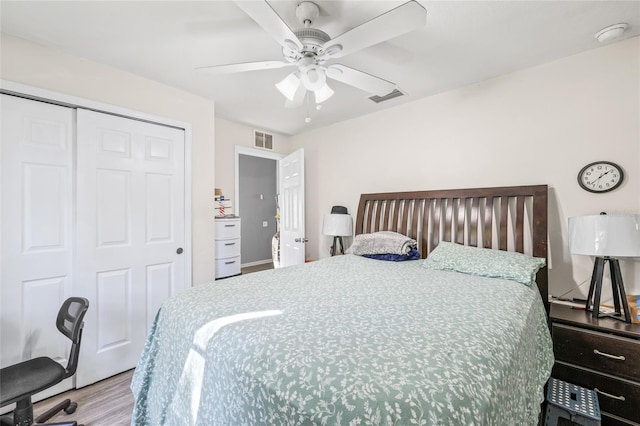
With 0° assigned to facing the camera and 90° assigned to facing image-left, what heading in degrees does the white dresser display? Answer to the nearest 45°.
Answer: approximately 315°

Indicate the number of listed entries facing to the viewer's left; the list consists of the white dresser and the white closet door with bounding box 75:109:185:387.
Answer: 0

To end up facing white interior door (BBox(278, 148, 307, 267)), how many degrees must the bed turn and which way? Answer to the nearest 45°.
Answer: approximately 135° to its right

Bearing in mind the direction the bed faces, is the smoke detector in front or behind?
behind

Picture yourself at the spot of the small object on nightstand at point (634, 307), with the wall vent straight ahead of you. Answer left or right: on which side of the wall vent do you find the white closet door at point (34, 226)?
left

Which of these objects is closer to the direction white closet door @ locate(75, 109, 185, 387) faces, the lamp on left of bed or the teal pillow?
the teal pillow

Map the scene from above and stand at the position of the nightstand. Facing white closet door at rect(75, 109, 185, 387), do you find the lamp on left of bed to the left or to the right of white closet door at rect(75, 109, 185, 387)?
right

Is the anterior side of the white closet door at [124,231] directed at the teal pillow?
yes

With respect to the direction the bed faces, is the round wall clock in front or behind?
behind

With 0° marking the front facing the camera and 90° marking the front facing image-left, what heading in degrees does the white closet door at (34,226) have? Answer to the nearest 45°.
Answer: approximately 315°
